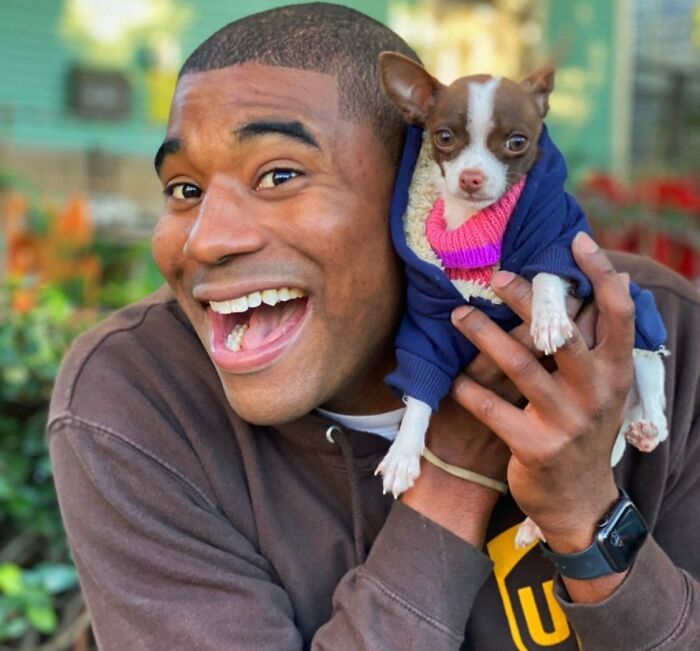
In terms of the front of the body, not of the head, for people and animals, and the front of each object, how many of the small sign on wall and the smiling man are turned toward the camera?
2

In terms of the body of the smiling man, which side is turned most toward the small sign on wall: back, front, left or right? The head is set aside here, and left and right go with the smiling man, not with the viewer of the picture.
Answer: back

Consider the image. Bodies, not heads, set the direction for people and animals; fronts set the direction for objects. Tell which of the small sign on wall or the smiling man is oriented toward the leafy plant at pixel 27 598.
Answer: the small sign on wall

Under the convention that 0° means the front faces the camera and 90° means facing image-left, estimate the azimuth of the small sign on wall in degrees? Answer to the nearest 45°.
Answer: approximately 0°

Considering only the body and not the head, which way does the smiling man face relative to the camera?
toward the camera

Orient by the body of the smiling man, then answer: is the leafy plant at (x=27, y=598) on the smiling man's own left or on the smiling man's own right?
on the smiling man's own right

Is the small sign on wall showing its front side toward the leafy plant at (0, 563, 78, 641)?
yes

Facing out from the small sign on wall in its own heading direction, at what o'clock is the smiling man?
The smiling man is roughly at 12 o'clock from the small sign on wall.

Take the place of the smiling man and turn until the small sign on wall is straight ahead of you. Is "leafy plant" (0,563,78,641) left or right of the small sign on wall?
left
